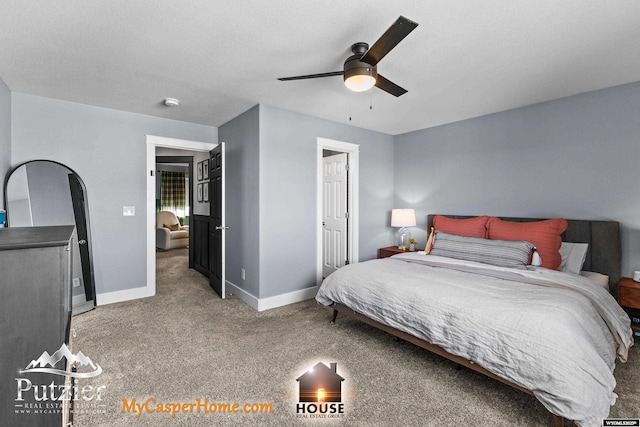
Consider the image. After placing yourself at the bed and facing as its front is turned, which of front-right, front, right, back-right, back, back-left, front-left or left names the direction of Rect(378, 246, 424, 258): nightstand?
right

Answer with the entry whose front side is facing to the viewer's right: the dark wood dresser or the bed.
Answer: the dark wood dresser

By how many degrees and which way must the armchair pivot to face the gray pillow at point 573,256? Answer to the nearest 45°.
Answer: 0° — it already faces it

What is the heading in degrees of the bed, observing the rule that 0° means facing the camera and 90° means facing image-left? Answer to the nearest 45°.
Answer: approximately 45°

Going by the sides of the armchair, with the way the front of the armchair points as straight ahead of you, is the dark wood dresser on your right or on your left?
on your right

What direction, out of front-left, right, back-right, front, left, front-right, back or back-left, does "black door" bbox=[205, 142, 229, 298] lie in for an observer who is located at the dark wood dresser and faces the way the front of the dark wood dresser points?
front-left

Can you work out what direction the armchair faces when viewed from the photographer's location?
facing the viewer and to the right of the viewer

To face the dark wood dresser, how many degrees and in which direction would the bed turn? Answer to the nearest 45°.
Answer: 0° — it already faces it

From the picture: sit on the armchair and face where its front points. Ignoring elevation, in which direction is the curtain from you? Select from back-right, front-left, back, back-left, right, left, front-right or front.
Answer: back-left

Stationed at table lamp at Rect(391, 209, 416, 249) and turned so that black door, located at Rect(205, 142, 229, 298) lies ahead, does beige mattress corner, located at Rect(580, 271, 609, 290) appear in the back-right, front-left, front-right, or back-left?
back-left

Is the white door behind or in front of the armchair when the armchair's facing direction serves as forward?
in front

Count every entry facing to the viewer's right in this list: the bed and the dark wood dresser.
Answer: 1

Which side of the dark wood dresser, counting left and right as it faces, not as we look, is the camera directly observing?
right

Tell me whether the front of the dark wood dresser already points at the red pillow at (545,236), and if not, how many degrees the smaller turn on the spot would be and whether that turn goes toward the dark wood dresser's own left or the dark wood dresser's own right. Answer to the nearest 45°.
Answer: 0° — it already faces it
